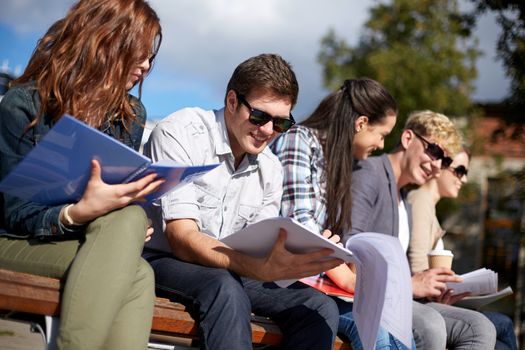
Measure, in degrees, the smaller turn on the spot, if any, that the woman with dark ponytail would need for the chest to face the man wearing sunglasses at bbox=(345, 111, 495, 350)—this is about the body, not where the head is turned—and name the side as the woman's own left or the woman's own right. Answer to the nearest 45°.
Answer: approximately 45° to the woman's own left

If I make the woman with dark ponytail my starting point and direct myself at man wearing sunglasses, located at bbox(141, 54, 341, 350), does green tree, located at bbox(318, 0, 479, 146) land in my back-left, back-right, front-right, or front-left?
back-right

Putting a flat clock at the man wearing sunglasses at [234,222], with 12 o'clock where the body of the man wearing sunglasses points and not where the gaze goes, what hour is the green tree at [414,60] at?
The green tree is roughly at 8 o'clock from the man wearing sunglasses.

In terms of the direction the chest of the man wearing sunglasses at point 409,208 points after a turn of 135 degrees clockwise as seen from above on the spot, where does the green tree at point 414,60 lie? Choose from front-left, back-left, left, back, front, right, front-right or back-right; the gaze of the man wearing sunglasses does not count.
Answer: right

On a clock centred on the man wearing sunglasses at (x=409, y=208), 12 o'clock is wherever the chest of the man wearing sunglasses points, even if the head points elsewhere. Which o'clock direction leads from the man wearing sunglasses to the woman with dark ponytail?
The woman with dark ponytail is roughly at 3 o'clock from the man wearing sunglasses.

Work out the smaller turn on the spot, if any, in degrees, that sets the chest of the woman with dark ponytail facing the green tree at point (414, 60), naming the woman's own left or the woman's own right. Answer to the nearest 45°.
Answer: approximately 90° to the woman's own left

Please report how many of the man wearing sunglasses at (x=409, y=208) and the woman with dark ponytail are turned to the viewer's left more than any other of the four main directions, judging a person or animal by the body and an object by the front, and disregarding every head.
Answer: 0

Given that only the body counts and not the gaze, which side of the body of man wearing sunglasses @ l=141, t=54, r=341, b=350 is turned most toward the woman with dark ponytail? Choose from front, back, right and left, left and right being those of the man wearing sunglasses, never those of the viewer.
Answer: left

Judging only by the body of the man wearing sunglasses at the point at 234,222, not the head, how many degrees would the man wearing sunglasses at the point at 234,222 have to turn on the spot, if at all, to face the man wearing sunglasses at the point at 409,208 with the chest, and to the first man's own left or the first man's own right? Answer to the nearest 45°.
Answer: approximately 90° to the first man's own left
